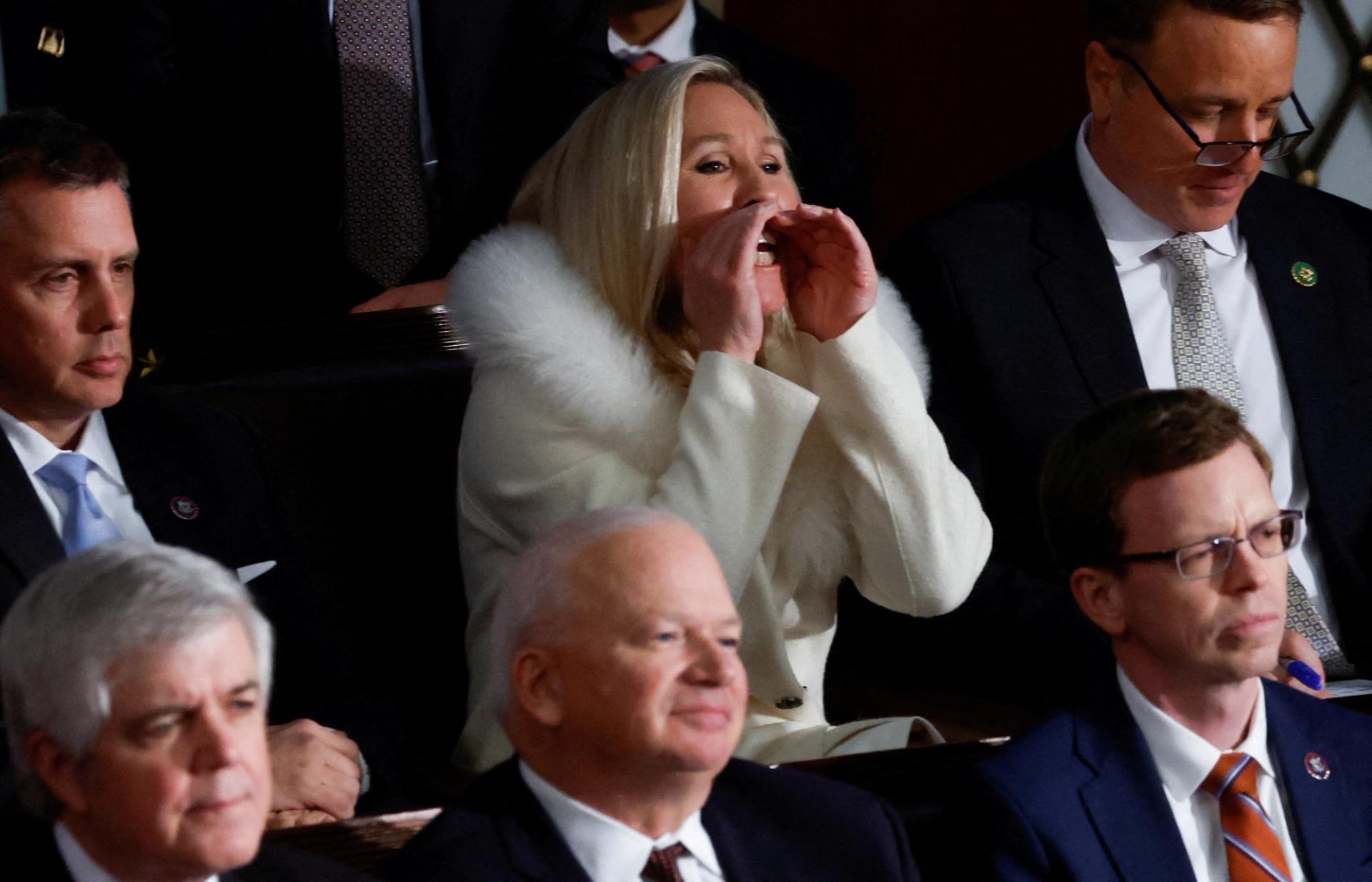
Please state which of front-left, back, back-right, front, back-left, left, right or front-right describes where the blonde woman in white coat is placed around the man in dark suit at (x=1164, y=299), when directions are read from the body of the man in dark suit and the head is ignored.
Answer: right

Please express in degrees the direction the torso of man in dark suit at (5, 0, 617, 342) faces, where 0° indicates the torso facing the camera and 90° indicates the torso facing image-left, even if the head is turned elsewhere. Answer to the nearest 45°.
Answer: approximately 0°

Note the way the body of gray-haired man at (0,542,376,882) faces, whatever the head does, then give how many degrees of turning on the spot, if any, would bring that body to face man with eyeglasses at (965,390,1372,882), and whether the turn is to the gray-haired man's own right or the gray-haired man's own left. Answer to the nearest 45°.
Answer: approximately 45° to the gray-haired man's own left

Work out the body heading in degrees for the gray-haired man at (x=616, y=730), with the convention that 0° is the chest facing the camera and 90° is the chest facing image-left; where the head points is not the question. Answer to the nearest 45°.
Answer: approximately 315°

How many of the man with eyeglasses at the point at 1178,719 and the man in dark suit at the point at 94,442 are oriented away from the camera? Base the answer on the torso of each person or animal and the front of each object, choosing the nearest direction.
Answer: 0

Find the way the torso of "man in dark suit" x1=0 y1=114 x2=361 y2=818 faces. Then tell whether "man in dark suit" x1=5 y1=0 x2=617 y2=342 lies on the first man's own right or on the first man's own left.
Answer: on the first man's own left

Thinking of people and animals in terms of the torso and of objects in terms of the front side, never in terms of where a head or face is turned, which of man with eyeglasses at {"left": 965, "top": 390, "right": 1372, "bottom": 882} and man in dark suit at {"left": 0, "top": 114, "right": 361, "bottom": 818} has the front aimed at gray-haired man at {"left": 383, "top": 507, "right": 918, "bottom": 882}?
the man in dark suit

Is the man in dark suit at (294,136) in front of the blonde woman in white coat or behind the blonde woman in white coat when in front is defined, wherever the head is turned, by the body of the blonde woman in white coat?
behind

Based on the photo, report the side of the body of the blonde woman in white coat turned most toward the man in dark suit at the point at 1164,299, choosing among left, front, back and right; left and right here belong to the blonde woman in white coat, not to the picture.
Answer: left

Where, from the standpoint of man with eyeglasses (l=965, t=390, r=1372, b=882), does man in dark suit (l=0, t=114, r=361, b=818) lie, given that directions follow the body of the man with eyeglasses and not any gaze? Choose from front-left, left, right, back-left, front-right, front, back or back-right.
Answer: back-right

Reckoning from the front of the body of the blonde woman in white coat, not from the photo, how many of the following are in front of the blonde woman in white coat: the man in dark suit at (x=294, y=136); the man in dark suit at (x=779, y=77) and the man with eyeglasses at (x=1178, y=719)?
1

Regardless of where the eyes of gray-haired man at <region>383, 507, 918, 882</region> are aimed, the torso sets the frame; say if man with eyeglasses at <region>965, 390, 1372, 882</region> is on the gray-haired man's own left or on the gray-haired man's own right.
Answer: on the gray-haired man's own left

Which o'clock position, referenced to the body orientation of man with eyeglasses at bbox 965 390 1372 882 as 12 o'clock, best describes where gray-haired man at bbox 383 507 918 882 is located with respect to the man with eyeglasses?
The gray-haired man is roughly at 3 o'clock from the man with eyeglasses.
